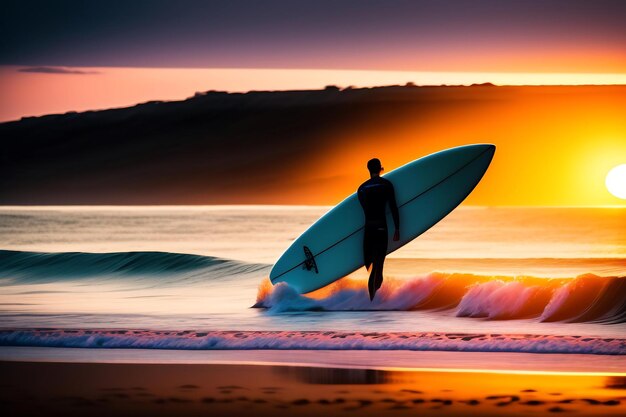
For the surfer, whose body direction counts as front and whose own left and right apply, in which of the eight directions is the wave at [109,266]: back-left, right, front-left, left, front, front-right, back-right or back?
front-left

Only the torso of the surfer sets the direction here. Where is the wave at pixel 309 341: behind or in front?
behind

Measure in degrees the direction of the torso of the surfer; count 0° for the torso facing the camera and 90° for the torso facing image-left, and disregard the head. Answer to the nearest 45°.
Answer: approximately 180°
